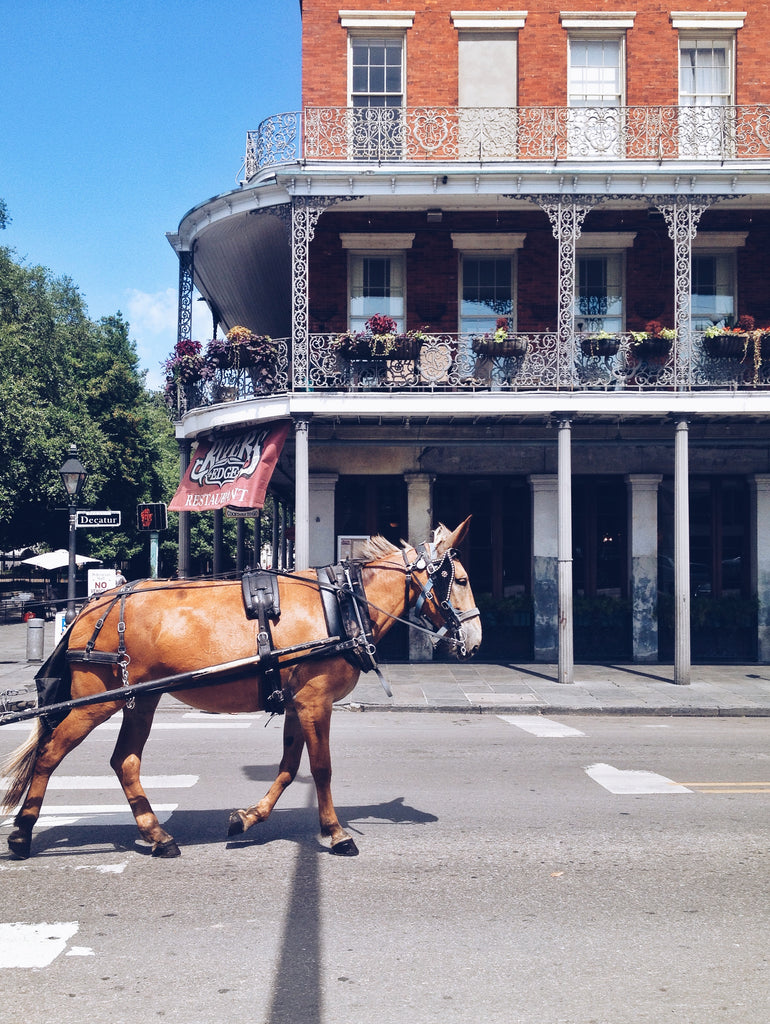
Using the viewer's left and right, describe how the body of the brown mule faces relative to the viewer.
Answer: facing to the right of the viewer

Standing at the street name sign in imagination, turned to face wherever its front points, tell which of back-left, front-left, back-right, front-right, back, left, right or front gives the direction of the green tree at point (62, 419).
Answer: back

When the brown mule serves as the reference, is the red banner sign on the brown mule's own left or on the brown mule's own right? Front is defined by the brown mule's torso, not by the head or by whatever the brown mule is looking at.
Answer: on the brown mule's own left

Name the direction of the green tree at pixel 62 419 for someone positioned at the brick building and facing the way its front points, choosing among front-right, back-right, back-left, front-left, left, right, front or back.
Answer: back-right

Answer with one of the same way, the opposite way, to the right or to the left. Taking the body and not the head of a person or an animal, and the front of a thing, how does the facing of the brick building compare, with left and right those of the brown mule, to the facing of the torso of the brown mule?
to the right

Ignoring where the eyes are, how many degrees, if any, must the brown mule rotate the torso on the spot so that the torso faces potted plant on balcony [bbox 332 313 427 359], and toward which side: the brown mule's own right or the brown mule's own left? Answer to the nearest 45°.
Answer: approximately 90° to the brown mule's own left

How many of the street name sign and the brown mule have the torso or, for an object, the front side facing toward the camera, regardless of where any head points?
1

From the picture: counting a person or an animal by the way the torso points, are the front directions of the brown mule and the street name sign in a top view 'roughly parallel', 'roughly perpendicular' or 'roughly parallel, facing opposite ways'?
roughly perpendicular

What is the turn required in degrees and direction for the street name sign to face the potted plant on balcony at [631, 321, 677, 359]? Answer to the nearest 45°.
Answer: approximately 90° to its left

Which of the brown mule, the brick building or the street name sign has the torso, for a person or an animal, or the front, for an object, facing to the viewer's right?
the brown mule
